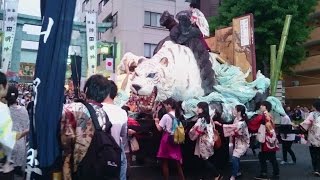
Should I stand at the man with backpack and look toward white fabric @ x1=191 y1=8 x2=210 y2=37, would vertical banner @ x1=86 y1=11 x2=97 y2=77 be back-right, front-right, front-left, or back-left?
front-left

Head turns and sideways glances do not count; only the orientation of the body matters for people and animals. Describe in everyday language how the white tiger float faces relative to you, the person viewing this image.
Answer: facing the viewer and to the left of the viewer

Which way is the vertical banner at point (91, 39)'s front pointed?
toward the camera

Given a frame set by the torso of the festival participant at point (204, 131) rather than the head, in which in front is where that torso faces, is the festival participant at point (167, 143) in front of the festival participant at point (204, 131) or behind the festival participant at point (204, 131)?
in front

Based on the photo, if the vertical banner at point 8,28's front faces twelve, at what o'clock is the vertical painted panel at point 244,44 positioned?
the vertical painted panel at point 244,44 is roughly at 11 o'clock from the vertical banner at point 8,28.

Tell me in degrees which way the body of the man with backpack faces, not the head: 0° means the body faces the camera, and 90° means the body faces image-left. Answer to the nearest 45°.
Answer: approximately 135°

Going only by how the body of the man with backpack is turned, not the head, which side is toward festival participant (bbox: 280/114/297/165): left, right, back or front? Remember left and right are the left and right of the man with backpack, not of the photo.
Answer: right
